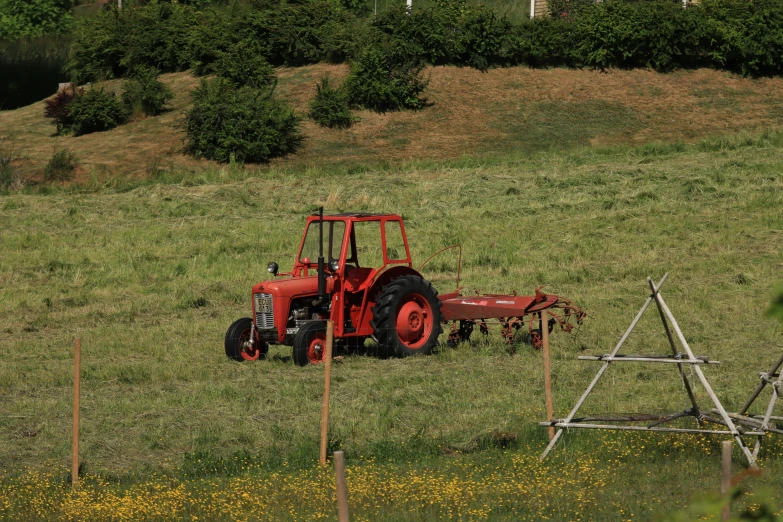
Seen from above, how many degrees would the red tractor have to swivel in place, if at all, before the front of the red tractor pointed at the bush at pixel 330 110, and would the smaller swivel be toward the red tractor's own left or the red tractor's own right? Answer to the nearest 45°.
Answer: approximately 135° to the red tractor's own right

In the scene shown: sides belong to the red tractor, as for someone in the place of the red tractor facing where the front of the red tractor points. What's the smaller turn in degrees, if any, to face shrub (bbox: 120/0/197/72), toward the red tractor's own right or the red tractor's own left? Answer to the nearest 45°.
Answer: approximately 135° to the red tractor's own right

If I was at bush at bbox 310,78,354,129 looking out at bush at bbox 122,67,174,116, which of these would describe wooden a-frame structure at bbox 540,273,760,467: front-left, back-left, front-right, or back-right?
back-left

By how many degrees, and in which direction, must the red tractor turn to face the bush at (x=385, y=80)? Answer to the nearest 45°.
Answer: approximately 135° to its right

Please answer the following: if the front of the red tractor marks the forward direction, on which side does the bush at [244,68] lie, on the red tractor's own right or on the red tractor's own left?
on the red tractor's own right

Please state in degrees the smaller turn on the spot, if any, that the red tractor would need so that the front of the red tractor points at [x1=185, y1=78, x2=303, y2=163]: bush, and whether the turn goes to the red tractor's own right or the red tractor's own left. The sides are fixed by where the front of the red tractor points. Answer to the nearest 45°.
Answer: approximately 135° to the red tractor's own right

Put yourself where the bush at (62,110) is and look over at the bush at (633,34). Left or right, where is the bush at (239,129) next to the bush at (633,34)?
right

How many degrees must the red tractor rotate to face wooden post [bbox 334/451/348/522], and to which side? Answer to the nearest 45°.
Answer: approximately 45° to its left

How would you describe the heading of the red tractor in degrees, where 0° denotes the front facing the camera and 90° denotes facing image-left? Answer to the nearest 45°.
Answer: approximately 45°

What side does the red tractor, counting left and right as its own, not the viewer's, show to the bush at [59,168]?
right
